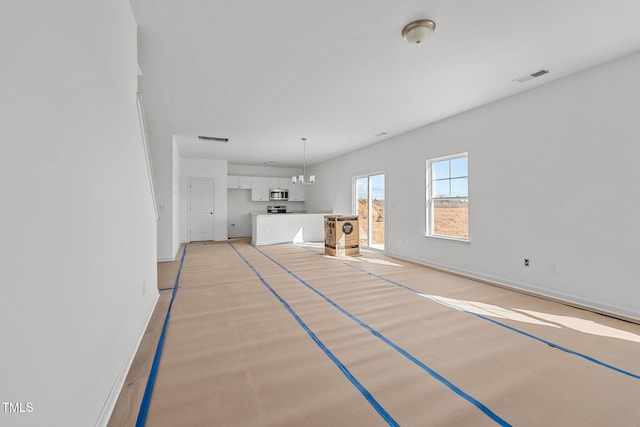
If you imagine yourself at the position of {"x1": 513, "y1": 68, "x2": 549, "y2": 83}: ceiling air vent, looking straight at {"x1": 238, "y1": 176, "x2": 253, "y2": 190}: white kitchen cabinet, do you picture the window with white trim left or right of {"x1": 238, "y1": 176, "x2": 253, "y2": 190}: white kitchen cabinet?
right

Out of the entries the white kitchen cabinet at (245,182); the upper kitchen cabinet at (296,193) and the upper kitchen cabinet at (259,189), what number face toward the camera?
3

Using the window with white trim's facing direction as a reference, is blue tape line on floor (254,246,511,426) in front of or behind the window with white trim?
in front

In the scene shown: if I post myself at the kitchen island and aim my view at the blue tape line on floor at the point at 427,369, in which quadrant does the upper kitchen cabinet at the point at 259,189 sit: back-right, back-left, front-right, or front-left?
back-right

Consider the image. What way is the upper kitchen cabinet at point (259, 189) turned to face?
toward the camera

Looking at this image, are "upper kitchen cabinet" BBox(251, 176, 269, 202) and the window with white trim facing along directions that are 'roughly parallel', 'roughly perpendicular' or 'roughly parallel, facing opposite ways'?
roughly perpendicular

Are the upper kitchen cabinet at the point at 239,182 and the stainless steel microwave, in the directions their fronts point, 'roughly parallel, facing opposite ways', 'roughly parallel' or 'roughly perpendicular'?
roughly parallel

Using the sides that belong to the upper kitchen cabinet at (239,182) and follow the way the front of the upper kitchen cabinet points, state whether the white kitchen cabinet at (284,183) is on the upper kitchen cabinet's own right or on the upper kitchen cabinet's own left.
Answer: on the upper kitchen cabinet's own left

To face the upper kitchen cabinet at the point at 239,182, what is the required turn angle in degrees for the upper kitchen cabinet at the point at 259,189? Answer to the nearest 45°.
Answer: approximately 90° to its right

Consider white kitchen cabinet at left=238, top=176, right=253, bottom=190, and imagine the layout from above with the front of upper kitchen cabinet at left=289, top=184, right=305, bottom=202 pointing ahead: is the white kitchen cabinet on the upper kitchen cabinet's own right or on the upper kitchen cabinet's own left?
on the upper kitchen cabinet's own right

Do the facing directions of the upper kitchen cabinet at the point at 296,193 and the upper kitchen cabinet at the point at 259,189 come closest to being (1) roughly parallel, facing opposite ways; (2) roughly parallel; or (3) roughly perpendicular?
roughly parallel

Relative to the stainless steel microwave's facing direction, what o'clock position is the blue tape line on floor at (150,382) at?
The blue tape line on floor is roughly at 12 o'clock from the stainless steel microwave.

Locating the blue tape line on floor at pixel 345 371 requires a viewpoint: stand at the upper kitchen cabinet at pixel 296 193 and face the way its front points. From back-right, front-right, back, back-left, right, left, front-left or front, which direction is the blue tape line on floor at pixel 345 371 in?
front

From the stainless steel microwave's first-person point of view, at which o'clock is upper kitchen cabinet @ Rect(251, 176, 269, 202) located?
The upper kitchen cabinet is roughly at 3 o'clock from the stainless steel microwave.

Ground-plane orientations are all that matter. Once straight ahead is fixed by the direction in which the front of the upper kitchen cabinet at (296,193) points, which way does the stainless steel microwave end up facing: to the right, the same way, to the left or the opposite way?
the same way

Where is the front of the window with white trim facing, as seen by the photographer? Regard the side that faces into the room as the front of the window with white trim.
facing the viewer and to the left of the viewer

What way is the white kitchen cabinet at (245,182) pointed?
toward the camera

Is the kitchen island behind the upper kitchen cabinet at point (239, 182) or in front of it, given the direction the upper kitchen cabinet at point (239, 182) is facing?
in front

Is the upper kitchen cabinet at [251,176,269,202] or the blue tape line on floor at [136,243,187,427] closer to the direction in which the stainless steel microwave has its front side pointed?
the blue tape line on floor
